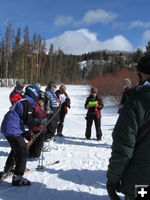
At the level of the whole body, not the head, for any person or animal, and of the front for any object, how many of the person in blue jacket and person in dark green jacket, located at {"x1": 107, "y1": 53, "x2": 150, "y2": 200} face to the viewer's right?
1

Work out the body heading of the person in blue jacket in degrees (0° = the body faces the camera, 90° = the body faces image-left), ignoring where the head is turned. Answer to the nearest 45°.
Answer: approximately 270°

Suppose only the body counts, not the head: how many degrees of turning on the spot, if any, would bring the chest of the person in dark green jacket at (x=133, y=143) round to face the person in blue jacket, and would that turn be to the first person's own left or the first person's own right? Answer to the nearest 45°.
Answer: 0° — they already face them

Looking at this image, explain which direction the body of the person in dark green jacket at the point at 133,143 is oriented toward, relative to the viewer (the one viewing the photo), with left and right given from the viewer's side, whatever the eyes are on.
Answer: facing away from the viewer and to the left of the viewer

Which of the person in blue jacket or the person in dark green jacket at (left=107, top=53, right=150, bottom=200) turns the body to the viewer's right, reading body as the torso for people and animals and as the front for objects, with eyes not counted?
the person in blue jacket

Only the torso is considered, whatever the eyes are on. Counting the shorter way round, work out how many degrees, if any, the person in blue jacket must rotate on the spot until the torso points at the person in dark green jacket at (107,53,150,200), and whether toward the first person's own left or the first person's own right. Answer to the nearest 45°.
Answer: approximately 90° to the first person's own right
